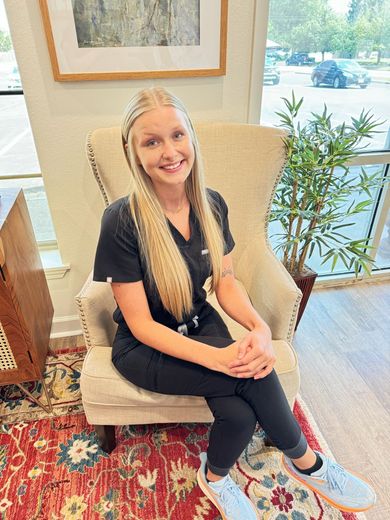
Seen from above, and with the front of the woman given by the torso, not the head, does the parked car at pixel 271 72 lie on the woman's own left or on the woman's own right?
on the woman's own left

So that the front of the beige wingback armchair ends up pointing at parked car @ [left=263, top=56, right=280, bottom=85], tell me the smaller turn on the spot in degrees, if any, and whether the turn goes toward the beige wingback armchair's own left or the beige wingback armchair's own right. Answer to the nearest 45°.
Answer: approximately 180°

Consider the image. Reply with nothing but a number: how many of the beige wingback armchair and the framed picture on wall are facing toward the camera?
2

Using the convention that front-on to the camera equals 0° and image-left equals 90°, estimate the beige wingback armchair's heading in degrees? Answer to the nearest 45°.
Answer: approximately 0°

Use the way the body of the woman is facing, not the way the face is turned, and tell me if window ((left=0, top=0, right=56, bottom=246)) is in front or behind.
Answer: behind
